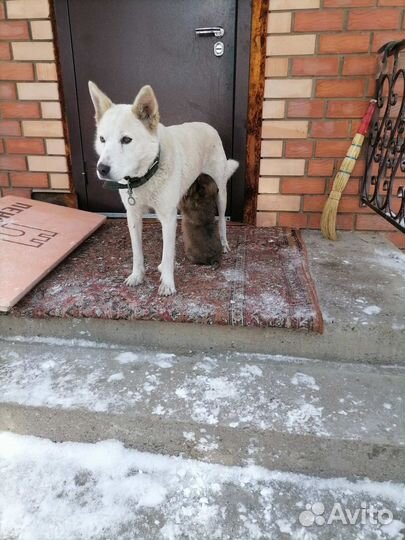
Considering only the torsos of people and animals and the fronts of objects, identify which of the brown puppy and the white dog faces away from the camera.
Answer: the brown puppy

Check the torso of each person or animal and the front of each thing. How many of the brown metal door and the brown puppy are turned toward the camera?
1

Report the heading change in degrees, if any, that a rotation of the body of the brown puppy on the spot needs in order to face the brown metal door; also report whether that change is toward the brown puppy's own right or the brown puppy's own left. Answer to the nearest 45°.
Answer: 0° — it already faces it

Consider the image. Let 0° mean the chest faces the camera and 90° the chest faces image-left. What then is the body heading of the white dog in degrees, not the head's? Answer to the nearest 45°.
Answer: approximately 45°

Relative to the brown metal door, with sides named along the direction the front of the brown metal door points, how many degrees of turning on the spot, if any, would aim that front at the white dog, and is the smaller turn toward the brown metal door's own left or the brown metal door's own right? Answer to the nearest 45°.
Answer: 0° — it already faces it

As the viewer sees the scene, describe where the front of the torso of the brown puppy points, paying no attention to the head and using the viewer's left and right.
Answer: facing away from the viewer

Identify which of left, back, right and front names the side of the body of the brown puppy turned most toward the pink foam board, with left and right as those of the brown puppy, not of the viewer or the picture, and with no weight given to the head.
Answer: left

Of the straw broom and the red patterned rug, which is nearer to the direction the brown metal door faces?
the red patterned rug

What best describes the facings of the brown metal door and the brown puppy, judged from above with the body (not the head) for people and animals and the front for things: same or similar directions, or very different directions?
very different directions

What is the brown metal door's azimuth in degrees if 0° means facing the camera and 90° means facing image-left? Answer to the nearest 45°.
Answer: approximately 0°
